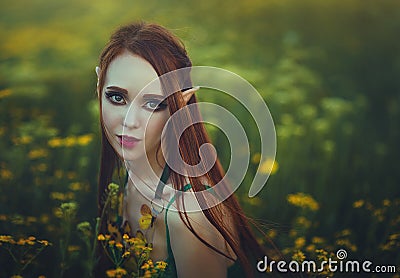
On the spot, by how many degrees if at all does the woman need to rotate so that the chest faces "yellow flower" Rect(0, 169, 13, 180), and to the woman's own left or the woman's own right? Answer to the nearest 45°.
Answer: approximately 90° to the woman's own right

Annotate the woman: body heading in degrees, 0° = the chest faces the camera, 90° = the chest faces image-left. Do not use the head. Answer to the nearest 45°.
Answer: approximately 45°

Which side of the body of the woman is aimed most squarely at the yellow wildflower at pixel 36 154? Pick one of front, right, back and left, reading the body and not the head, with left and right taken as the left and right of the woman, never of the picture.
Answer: right

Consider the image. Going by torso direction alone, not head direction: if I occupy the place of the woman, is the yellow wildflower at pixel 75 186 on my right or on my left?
on my right
